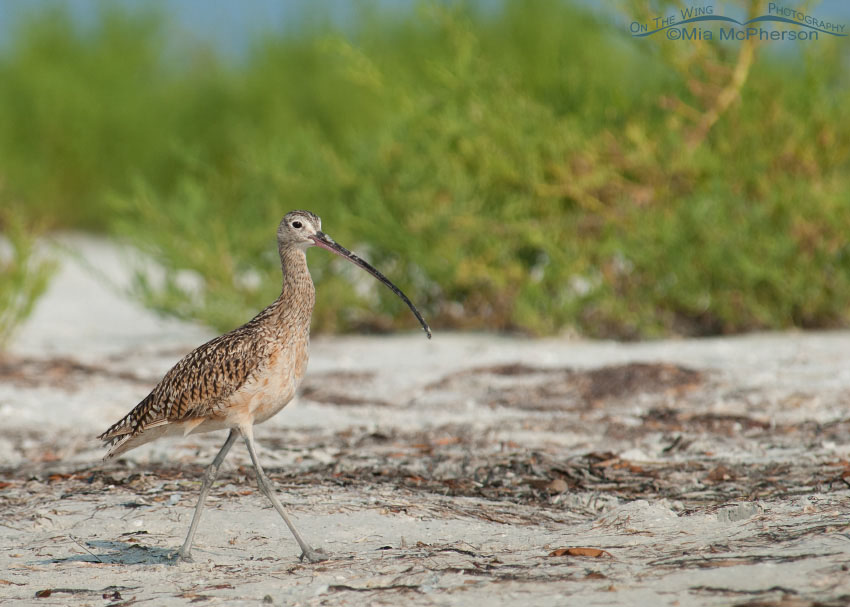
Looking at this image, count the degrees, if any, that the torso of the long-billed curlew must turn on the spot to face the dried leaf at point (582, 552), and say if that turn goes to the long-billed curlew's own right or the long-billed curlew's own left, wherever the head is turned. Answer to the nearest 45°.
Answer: approximately 45° to the long-billed curlew's own right

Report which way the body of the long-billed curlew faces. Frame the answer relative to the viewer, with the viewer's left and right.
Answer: facing to the right of the viewer
